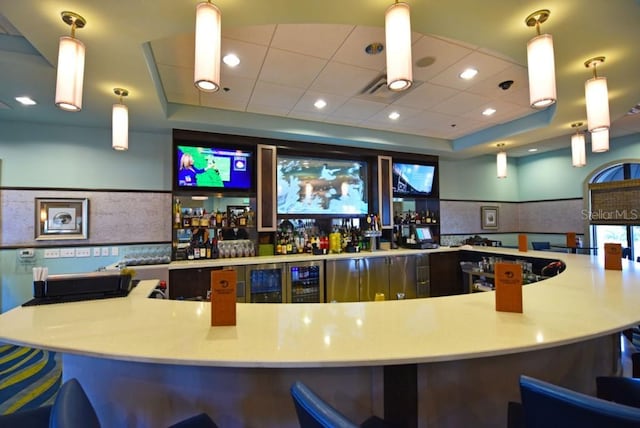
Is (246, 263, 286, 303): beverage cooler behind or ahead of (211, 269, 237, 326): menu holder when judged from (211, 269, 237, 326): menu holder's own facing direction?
behind

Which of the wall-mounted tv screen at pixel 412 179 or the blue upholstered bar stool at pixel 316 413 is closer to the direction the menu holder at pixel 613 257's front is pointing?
the blue upholstered bar stool

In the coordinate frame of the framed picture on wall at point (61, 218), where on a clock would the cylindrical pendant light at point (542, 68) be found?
The cylindrical pendant light is roughly at 11 o'clock from the framed picture on wall.

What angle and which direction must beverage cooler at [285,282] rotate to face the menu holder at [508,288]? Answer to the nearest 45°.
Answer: approximately 45° to its left

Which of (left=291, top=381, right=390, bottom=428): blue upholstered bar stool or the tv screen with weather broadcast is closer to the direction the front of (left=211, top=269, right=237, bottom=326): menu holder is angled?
the blue upholstered bar stool

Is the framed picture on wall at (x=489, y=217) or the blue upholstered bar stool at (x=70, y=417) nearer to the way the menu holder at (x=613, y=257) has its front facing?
the blue upholstered bar stool

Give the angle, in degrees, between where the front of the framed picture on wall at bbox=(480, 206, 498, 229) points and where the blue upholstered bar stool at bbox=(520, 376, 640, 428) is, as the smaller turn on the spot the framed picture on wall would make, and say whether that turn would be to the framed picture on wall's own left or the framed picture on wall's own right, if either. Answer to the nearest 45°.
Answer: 0° — it already faces it

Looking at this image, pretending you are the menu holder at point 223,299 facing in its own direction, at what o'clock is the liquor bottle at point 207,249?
The liquor bottle is roughly at 6 o'clock from the menu holder.

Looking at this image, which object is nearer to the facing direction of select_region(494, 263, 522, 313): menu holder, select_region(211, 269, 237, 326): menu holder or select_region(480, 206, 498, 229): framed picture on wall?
the menu holder

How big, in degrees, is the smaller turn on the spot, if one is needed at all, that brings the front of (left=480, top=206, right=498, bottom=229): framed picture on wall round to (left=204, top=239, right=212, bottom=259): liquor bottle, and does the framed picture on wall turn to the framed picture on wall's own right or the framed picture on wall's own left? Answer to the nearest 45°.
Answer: approximately 45° to the framed picture on wall's own right

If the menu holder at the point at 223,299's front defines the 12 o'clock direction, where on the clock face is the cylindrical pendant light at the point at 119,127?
The cylindrical pendant light is roughly at 5 o'clock from the menu holder.

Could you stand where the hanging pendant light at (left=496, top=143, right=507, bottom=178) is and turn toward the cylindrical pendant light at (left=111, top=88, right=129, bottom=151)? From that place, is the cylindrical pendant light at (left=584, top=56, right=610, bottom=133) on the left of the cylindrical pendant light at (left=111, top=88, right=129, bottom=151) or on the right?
left
